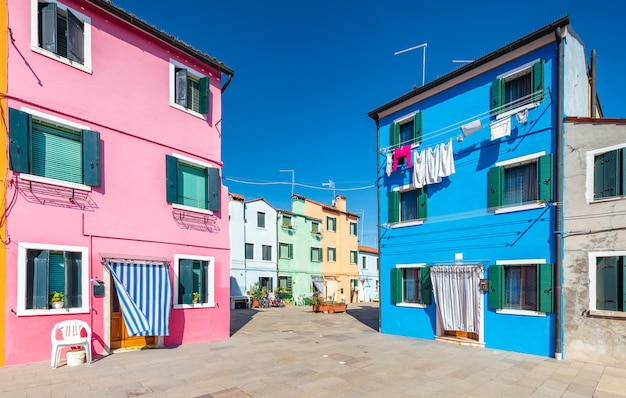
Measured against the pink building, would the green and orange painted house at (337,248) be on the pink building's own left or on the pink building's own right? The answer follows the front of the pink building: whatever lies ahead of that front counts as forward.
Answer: on the pink building's own left

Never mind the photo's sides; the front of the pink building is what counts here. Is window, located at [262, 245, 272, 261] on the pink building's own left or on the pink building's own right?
on the pink building's own left

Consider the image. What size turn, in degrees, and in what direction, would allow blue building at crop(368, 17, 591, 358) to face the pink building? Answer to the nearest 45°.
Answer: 0° — it already faces it

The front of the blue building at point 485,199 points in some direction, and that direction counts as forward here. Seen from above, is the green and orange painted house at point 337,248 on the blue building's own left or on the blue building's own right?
on the blue building's own right

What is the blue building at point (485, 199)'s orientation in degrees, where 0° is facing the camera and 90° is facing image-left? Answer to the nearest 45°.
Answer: approximately 45°

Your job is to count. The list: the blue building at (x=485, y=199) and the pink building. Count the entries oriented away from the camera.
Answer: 0

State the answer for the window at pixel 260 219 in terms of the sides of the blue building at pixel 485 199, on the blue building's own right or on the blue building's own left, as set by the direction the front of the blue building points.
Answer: on the blue building's own right
